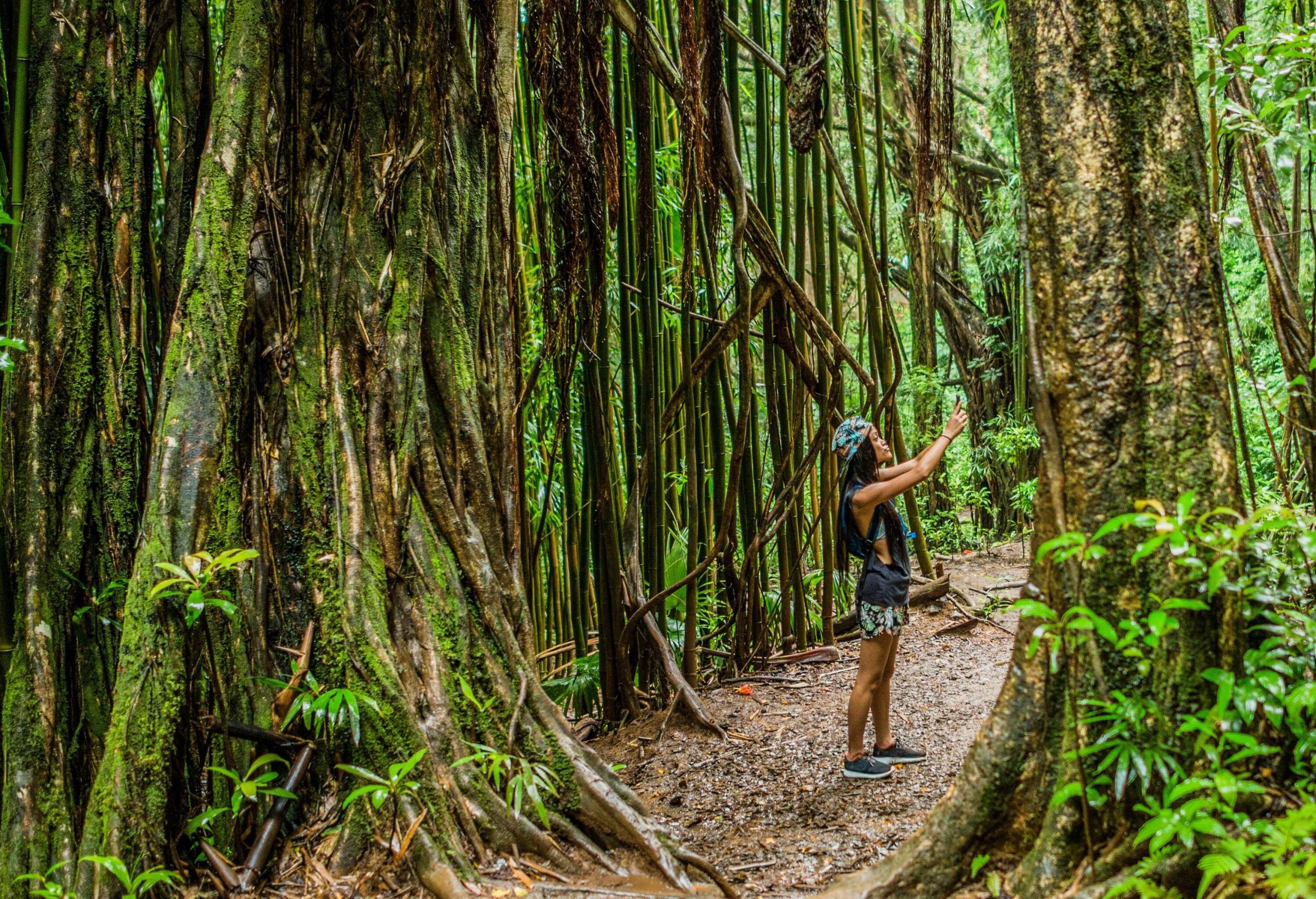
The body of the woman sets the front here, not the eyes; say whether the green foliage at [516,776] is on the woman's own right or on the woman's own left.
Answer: on the woman's own right

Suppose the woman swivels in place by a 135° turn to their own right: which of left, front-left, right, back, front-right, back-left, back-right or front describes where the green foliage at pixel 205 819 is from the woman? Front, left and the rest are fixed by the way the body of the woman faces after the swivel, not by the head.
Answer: front

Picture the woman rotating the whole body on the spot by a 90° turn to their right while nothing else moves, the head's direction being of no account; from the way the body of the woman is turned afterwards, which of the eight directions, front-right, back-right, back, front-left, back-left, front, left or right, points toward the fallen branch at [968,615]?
back

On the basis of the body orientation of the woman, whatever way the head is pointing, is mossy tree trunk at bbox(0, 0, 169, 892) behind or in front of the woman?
behind

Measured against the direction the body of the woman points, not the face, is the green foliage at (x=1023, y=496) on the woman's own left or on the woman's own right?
on the woman's own left

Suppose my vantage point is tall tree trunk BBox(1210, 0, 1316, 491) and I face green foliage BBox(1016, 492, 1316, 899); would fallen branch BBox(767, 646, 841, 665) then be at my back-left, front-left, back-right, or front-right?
front-right

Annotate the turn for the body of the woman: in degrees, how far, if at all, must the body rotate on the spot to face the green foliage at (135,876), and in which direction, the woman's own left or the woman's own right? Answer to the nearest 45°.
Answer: approximately 135° to the woman's own right

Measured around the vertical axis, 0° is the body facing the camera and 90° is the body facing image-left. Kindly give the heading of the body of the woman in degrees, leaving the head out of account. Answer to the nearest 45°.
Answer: approximately 270°

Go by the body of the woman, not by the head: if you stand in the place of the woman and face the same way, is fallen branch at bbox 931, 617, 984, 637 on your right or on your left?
on your left

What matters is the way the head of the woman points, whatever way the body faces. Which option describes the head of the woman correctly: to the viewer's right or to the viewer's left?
to the viewer's right
